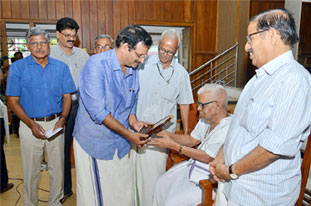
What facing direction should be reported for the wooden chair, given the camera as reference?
facing to the left of the viewer

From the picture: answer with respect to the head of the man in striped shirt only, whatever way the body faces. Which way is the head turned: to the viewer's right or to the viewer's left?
to the viewer's left

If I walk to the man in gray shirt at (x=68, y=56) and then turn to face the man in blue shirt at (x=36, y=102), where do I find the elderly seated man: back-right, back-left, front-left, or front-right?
front-left

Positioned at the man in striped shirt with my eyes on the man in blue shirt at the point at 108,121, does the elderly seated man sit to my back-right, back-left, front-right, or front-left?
front-right

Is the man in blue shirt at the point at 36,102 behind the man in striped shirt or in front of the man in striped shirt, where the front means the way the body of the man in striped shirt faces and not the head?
in front

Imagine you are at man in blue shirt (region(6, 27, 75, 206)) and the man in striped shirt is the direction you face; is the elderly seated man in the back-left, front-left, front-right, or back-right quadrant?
front-left

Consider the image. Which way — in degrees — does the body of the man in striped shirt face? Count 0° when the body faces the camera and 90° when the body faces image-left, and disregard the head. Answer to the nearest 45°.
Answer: approximately 90°

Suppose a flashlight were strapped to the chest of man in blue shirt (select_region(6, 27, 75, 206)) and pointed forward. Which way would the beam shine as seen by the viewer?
toward the camera

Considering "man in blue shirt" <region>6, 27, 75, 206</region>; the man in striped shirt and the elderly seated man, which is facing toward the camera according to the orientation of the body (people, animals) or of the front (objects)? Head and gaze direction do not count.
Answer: the man in blue shirt

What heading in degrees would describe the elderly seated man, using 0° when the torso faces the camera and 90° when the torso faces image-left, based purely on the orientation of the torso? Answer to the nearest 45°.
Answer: approximately 90°

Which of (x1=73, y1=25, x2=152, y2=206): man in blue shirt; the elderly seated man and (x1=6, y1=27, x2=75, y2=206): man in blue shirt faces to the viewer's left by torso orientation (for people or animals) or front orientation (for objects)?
the elderly seated man

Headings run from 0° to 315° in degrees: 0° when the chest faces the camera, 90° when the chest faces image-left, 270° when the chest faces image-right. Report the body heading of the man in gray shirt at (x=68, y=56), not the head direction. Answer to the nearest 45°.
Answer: approximately 315°

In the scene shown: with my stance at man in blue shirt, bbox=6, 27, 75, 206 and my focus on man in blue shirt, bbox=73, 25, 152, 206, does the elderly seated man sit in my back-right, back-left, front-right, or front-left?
front-left
